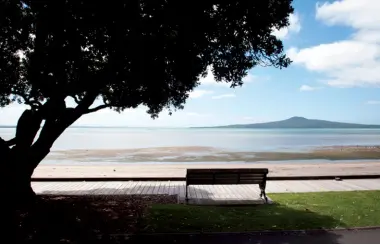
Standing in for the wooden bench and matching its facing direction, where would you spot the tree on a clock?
The tree is roughly at 8 o'clock from the wooden bench.

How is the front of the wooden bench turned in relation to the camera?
facing away from the viewer
